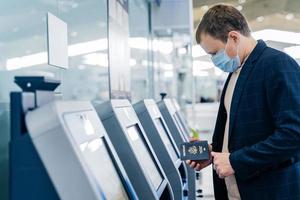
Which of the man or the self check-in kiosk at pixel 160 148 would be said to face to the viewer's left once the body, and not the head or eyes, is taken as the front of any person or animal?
the man

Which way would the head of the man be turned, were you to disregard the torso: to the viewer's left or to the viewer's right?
to the viewer's left

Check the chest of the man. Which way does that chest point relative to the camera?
to the viewer's left

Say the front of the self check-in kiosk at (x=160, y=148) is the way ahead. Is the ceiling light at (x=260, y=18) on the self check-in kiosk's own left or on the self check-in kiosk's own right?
on the self check-in kiosk's own left

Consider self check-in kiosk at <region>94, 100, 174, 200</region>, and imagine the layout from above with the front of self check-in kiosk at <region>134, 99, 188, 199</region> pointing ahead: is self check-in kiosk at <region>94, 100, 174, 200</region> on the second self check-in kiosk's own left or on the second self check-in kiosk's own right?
on the second self check-in kiosk's own right

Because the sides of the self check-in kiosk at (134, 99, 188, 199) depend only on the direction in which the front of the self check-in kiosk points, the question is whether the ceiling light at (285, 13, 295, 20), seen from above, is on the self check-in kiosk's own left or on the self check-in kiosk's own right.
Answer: on the self check-in kiosk's own left

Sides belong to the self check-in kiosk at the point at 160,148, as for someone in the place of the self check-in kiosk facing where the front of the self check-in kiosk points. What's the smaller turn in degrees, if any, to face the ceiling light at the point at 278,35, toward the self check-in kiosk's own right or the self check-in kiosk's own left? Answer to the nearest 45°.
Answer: approximately 90° to the self check-in kiosk's own left

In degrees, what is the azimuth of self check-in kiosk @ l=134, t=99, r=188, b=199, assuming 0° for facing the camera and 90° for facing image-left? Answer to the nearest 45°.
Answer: approximately 315°

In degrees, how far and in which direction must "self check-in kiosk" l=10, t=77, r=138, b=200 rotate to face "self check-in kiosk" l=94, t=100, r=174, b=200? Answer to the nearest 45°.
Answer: approximately 90° to its left

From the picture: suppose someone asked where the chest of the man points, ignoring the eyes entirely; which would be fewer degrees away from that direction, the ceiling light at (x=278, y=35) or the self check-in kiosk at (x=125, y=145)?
the self check-in kiosk
